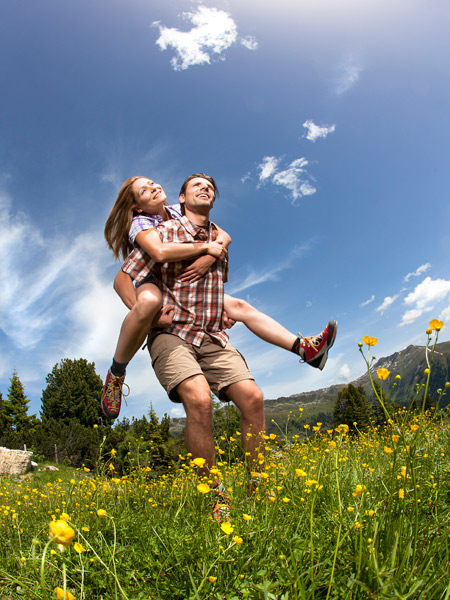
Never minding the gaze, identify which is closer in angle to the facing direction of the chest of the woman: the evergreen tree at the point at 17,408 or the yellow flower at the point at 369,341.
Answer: the yellow flower

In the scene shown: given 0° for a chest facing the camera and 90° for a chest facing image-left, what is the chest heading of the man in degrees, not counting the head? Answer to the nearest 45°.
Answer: approximately 315°

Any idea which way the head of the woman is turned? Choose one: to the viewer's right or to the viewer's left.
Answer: to the viewer's right

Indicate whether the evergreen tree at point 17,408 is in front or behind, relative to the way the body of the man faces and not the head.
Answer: behind

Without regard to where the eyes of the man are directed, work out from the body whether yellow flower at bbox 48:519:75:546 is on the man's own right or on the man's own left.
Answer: on the man's own right

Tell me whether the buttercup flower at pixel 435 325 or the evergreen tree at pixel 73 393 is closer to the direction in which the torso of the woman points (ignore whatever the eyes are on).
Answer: the buttercup flower

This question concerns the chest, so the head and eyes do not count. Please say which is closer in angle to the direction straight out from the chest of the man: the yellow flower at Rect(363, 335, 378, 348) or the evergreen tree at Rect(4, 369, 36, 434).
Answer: the yellow flower
